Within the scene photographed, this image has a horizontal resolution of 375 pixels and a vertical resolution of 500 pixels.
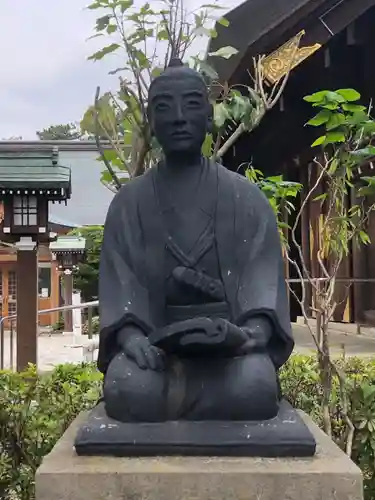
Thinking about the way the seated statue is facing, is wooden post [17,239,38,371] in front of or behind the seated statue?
behind

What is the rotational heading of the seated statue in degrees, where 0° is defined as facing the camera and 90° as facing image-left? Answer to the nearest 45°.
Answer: approximately 0°

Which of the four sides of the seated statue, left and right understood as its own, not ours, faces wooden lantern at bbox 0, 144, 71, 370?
back

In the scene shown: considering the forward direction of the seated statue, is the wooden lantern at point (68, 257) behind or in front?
behind
